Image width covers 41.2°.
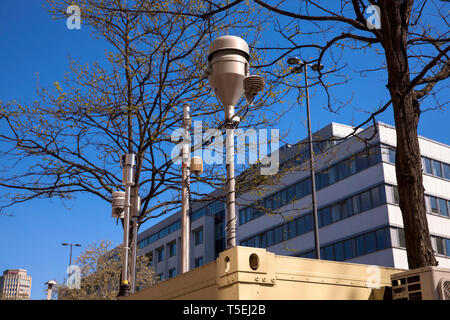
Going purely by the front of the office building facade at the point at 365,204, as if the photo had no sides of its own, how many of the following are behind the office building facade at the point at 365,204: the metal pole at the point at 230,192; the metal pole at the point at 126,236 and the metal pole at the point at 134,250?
0

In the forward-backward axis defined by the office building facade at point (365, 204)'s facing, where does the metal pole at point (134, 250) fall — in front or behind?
in front

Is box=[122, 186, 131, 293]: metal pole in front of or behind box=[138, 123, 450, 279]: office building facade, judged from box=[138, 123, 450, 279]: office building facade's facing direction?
in front

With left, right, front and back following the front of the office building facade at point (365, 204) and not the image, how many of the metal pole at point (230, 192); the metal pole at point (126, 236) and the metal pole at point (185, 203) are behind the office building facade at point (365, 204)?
0

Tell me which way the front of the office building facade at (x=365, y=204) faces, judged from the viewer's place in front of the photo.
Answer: facing the viewer and to the left of the viewer

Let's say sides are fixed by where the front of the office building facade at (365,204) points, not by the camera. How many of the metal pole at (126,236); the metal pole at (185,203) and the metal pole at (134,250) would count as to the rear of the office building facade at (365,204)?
0

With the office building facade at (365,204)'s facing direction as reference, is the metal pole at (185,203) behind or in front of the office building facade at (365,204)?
in front

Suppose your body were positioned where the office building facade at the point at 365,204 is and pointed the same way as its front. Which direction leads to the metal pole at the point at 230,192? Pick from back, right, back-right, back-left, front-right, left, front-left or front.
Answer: front-left
